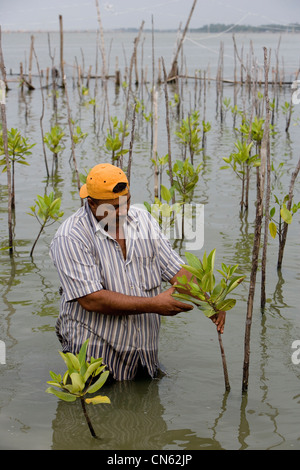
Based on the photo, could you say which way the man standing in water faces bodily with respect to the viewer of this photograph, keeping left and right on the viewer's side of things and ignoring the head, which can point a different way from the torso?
facing the viewer and to the right of the viewer

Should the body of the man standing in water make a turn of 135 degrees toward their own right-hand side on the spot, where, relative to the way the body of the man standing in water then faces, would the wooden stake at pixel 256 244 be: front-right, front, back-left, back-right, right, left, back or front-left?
back

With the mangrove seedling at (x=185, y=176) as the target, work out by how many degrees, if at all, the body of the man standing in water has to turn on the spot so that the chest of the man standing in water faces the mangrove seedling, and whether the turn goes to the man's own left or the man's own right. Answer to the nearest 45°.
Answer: approximately 135° to the man's own left
